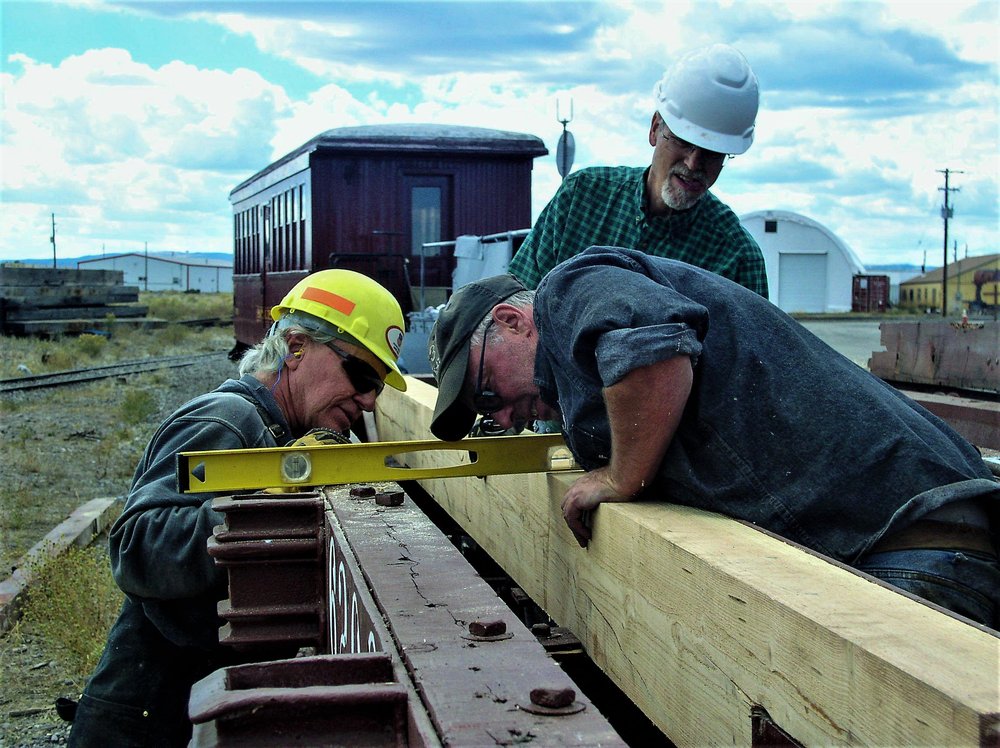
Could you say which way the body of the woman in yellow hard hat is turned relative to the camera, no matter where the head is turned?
to the viewer's right

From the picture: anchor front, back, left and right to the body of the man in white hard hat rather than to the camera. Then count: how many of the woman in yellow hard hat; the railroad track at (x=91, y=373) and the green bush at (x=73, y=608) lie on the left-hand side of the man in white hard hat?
0

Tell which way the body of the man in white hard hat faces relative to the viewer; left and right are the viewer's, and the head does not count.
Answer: facing the viewer

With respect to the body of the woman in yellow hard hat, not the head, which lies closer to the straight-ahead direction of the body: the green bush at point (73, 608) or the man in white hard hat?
the man in white hard hat

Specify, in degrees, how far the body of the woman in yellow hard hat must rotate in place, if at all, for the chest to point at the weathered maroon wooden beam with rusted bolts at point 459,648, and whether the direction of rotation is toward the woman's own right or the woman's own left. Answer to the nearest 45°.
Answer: approximately 90° to the woman's own right

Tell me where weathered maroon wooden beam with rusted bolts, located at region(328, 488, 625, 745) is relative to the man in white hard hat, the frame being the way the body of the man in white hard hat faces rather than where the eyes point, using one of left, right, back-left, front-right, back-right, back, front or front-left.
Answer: front

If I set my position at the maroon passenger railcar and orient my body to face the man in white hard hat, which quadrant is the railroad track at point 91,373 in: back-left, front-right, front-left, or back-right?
back-right

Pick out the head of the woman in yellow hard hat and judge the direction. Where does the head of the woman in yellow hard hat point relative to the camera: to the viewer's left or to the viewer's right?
to the viewer's right

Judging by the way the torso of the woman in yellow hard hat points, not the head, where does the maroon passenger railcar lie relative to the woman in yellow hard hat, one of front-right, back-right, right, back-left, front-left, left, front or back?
left

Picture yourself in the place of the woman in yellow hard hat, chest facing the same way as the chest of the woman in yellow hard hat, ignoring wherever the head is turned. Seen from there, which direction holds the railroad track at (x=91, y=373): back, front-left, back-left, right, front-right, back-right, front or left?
left

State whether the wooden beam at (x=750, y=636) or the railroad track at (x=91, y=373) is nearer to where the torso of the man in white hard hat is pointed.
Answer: the wooden beam

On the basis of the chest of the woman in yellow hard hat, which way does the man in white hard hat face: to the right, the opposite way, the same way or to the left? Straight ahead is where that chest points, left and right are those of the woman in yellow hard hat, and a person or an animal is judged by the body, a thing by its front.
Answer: to the right

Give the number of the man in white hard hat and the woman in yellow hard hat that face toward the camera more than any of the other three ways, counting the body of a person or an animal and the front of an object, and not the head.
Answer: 1

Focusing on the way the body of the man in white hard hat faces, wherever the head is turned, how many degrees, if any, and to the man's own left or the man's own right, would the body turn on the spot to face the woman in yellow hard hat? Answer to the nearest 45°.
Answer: approximately 45° to the man's own right

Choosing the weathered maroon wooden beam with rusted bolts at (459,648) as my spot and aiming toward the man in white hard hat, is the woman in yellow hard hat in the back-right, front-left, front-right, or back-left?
front-left

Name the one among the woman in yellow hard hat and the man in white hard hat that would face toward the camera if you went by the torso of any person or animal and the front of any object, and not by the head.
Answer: the man in white hard hat

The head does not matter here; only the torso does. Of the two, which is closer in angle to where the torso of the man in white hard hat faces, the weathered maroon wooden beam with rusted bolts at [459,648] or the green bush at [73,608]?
the weathered maroon wooden beam with rusted bolts
